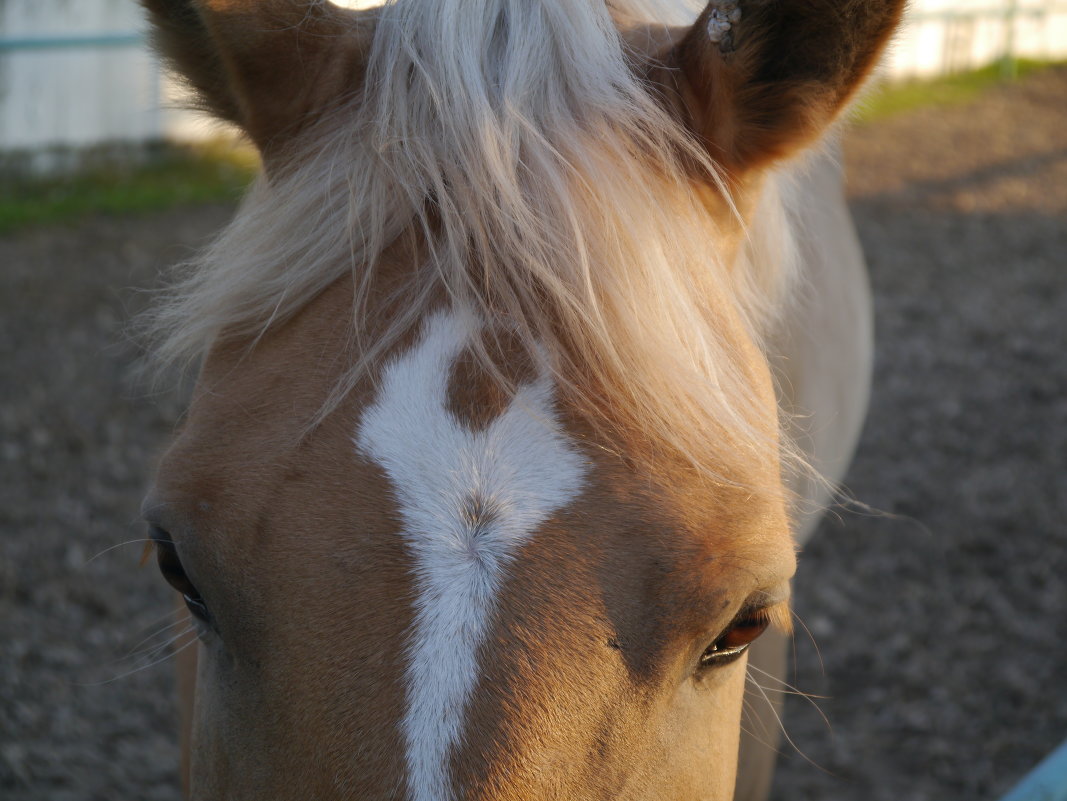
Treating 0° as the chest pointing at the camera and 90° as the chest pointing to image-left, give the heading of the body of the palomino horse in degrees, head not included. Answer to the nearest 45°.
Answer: approximately 0°

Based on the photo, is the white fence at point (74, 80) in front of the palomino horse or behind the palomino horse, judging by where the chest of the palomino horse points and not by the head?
behind

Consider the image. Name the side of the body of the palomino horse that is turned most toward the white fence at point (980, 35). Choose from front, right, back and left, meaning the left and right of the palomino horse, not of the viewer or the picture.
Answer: back
